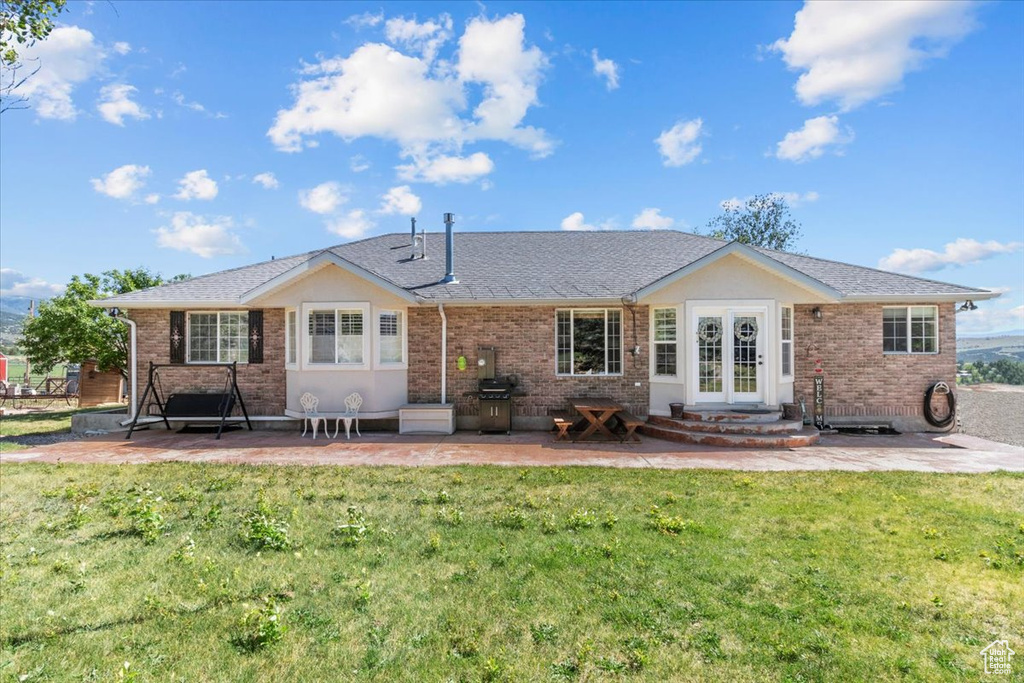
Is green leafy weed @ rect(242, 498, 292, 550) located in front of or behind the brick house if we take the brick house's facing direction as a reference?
in front

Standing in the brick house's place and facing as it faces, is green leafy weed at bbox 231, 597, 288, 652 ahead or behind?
ahead

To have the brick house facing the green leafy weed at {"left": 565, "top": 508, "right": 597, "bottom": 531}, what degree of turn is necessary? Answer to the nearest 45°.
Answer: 0° — it already faces it

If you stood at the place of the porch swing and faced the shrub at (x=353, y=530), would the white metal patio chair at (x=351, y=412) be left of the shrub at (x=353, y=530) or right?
left

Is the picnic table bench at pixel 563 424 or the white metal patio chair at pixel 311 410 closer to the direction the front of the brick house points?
the picnic table bench

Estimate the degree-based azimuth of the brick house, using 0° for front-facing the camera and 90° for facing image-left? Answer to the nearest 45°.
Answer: approximately 0°
